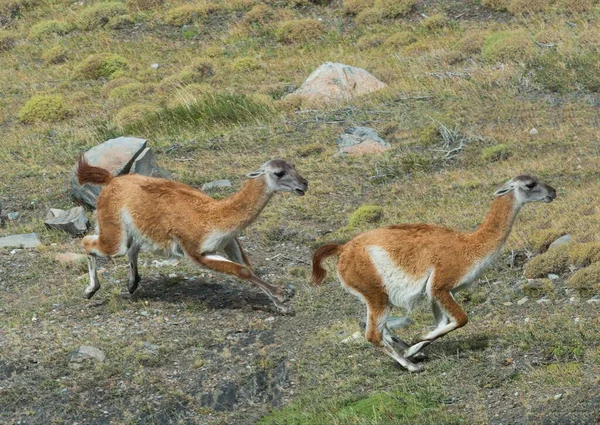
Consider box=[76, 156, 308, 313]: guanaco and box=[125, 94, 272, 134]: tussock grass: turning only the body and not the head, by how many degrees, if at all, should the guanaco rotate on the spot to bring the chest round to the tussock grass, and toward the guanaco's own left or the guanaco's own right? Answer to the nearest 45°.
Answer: approximately 90° to the guanaco's own left

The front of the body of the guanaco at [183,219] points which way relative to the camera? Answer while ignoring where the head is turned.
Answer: to the viewer's right

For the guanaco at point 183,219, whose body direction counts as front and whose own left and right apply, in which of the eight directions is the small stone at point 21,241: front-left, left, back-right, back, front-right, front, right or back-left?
back-left

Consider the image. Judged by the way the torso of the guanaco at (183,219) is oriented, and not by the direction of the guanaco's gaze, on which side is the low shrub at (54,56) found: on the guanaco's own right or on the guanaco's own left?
on the guanaco's own left

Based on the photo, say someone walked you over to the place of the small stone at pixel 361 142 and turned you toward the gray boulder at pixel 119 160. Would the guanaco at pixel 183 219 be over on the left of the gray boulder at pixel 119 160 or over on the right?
left

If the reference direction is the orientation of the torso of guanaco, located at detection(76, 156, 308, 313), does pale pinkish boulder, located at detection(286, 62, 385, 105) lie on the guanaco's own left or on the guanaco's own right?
on the guanaco's own left

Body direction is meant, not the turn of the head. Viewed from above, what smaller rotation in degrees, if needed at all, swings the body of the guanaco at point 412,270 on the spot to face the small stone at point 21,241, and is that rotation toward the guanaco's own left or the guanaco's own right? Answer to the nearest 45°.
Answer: approximately 135° to the guanaco's own left

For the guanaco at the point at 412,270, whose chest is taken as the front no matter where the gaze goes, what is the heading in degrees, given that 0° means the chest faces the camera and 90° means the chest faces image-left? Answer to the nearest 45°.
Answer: approximately 270°

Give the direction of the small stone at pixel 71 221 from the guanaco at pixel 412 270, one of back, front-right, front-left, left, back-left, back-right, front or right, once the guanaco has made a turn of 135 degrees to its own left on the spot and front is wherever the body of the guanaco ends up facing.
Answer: front

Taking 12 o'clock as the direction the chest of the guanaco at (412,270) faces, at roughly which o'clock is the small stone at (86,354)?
The small stone is roughly at 6 o'clock from the guanaco.

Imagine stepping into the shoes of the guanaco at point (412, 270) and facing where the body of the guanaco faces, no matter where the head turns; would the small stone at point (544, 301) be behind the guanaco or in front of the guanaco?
in front

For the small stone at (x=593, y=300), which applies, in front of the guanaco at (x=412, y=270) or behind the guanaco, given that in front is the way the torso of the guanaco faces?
in front

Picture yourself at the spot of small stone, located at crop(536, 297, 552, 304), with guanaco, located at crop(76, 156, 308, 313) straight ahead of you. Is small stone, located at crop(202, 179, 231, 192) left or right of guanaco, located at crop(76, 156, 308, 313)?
right
